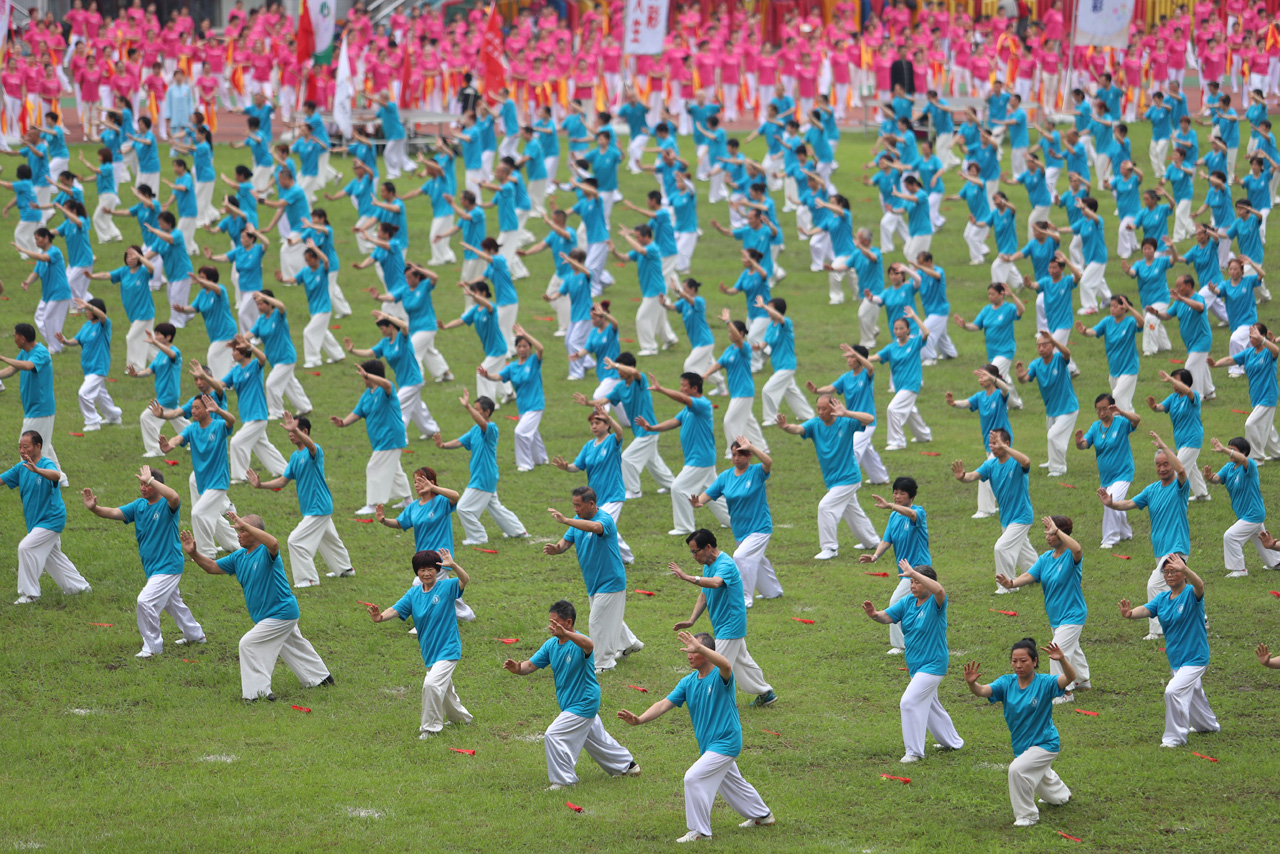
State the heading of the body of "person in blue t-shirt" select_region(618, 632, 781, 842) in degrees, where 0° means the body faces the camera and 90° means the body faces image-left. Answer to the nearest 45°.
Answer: approximately 45°

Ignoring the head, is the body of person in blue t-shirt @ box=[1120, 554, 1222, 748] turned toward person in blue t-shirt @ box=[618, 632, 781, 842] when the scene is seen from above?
yes

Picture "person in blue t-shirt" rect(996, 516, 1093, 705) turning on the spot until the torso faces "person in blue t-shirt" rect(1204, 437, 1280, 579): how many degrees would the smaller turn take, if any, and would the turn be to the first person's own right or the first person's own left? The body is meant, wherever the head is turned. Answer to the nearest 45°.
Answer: approximately 180°

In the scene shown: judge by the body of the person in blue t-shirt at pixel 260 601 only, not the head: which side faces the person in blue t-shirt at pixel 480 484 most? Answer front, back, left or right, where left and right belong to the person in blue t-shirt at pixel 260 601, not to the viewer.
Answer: back

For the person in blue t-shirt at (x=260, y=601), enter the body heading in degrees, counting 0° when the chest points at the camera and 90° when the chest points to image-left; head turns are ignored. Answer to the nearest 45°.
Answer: approximately 45°

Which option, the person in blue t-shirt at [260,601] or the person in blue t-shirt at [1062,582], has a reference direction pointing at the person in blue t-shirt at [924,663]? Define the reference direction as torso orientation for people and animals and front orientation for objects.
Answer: the person in blue t-shirt at [1062,582]

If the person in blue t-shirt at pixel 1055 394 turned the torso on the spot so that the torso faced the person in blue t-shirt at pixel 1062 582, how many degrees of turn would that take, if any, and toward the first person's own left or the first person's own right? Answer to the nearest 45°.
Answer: approximately 45° to the first person's own left

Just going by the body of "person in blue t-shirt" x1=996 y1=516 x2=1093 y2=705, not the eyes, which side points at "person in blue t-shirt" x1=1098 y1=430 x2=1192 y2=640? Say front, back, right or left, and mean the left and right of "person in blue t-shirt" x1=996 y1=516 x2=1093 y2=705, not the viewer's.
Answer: back

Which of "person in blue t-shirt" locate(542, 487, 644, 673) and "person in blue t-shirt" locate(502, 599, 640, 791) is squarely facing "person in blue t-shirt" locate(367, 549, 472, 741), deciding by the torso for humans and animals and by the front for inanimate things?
"person in blue t-shirt" locate(542, 487, 644, 673)
